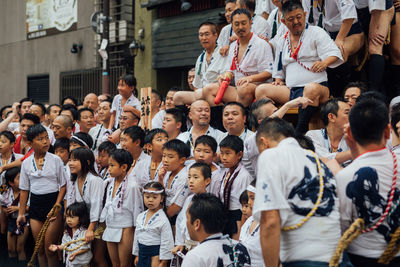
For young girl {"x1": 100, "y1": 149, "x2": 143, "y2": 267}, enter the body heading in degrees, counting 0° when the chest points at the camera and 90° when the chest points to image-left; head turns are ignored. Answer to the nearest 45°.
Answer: approximately 45°

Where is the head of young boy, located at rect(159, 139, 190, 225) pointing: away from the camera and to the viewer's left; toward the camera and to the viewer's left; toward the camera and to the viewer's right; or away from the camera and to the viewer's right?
toward the camera and to the viewer's left

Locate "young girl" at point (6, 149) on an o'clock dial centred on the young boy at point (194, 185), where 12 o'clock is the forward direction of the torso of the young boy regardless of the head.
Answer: The young girl is roughly at 3 o'clock from the young boy.

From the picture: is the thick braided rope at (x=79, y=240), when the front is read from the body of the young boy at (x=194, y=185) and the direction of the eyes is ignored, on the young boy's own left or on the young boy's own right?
on the young boy's own right

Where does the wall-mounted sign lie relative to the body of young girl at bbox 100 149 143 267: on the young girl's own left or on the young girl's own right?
on the young girl's own right

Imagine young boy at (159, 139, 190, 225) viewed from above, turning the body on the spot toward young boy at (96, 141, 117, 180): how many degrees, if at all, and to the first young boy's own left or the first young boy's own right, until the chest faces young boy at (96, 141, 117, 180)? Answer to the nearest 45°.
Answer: approximately 90° to the first young boy's own right

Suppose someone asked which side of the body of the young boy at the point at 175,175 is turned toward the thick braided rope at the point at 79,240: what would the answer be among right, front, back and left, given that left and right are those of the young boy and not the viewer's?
front

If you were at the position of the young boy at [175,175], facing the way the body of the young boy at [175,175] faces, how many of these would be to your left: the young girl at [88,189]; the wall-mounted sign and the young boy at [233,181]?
1

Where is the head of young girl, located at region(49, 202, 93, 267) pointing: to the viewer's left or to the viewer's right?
to the viewer's left

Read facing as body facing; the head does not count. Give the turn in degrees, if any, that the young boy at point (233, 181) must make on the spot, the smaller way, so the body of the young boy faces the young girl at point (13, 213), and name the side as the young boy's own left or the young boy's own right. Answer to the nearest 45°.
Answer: approximately 90° to the young boy's own right

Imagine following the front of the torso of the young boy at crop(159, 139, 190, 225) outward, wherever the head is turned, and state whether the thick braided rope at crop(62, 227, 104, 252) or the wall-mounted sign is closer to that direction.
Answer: the thick braided rope
